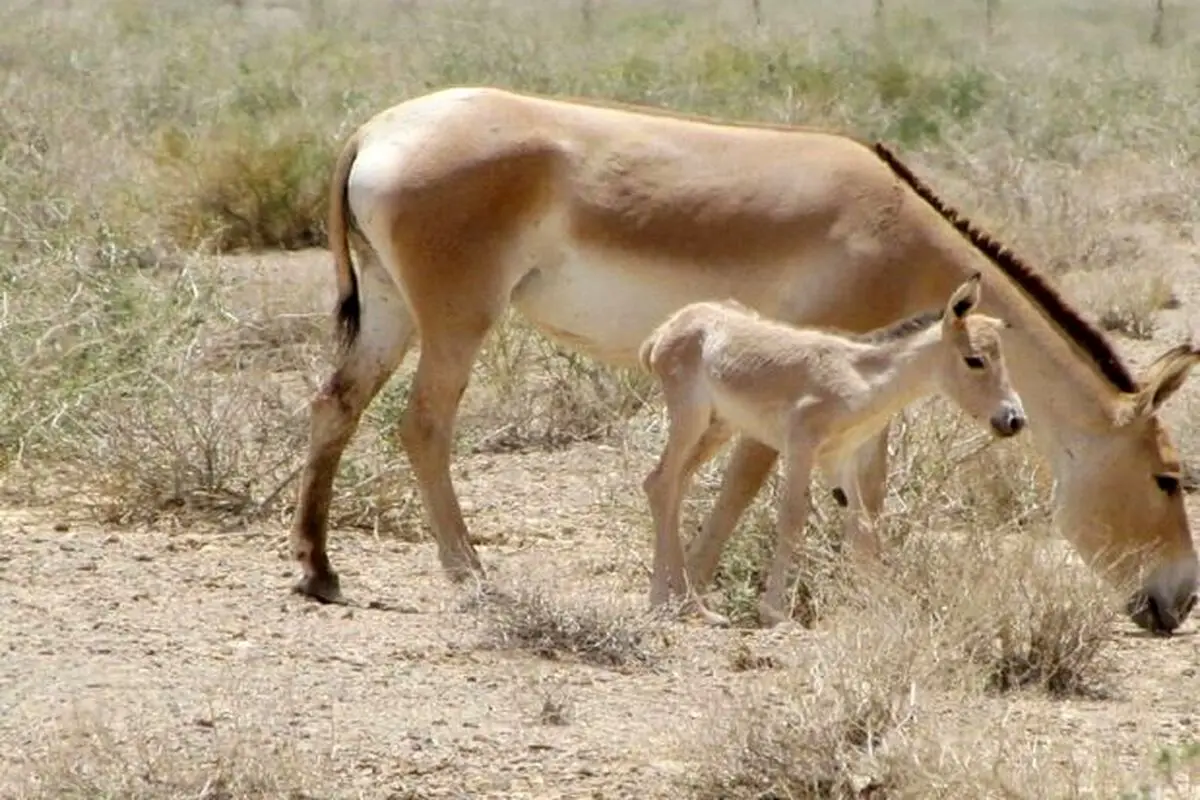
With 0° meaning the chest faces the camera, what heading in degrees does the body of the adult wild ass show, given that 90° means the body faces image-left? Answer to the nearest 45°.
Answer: approximately 270°

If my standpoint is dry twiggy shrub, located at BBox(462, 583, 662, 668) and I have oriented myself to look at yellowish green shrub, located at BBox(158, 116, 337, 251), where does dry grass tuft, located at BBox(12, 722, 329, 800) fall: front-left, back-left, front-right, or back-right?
back-left

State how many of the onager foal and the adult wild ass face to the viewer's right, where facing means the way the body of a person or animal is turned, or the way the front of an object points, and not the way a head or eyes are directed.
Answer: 2

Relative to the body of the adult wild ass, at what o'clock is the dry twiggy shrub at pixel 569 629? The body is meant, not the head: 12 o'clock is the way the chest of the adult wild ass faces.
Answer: The dry twiggy shrub is roughly at 3 o'clock from the adult wild ass.

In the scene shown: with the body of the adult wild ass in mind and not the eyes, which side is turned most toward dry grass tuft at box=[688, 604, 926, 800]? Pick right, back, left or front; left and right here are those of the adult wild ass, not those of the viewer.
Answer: right

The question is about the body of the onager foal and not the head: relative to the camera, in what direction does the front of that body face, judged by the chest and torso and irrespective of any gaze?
to the viewer's right

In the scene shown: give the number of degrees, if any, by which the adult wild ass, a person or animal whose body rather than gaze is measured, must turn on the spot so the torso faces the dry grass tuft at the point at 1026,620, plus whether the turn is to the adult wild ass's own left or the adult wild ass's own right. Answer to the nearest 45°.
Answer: approximately 45° to the adult wild ass's own right

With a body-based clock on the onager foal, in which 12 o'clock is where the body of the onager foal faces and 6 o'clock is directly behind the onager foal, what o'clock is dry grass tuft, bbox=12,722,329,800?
The dry grass tuft is roughly at 4 o'clock from the onager foal.

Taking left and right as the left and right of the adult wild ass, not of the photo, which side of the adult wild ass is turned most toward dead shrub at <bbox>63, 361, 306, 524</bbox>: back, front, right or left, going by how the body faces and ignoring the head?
back

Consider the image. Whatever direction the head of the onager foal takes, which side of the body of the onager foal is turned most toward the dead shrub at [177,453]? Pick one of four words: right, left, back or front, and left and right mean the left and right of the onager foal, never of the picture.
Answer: back

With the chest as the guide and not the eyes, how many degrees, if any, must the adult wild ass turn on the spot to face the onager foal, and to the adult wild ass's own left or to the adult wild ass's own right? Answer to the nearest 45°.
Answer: approximately 45° to the adult wild ass's own right

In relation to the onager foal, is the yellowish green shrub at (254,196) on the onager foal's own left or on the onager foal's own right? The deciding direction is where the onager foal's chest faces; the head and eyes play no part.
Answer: on the onager foal's own left
